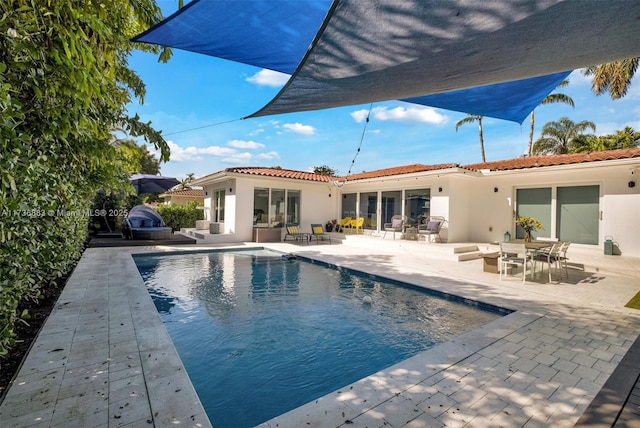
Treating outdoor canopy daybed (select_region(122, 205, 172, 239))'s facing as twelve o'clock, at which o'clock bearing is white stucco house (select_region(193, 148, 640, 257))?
The white stucco house is roughly at 10 o'clock from the outdoor canopy daybed.

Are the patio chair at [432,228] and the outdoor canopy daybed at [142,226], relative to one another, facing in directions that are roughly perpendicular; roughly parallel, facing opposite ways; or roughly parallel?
roughly perpendicular

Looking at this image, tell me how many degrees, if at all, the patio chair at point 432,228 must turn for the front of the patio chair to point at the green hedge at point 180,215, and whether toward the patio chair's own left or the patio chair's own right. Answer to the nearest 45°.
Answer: approximately 45° to the patio chair's own right

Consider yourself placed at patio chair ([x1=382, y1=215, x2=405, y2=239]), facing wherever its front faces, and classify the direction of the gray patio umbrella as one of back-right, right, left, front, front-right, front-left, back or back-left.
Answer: front-right

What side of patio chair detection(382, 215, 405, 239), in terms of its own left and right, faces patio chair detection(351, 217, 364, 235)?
right

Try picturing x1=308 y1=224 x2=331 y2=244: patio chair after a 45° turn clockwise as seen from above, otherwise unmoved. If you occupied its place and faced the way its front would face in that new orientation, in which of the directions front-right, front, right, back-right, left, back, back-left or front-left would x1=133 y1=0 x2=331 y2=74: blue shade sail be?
front

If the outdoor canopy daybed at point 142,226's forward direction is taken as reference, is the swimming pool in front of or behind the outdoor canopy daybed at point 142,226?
in front

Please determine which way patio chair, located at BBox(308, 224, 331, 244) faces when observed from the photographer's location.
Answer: facing the viewer and to the right of the viewer
